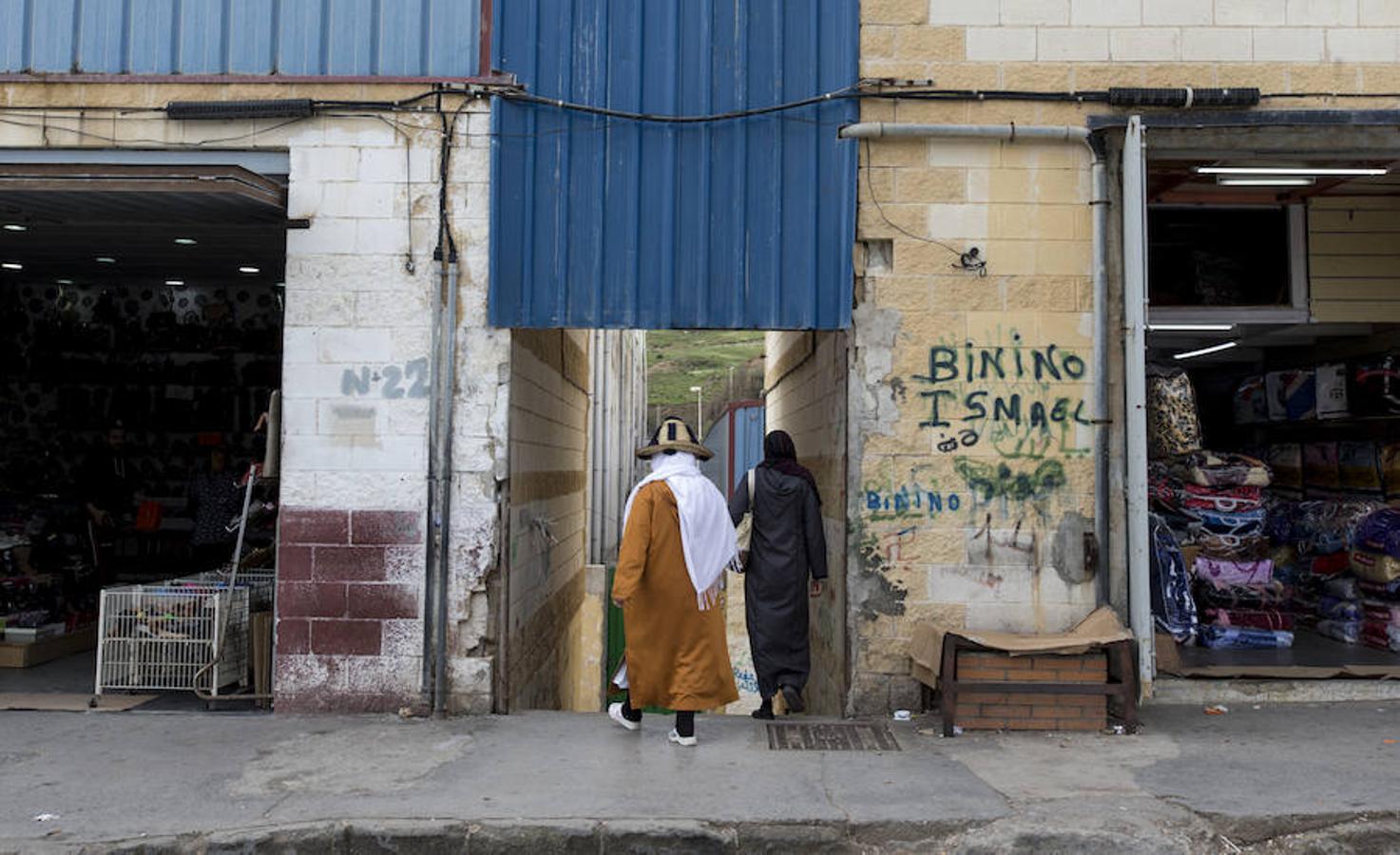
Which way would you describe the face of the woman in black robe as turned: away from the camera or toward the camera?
away from the camera

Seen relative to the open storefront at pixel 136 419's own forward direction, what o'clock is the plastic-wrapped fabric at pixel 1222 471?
The plastic-wrapped fabric is roughly at 10 o'clock from the open storefront.

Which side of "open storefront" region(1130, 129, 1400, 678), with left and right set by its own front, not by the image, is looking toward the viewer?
front

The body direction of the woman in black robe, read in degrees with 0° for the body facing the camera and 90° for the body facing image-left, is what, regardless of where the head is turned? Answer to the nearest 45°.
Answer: approximately 180°

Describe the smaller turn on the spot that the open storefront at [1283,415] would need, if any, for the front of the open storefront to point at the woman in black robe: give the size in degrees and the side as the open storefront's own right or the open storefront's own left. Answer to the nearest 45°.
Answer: approximately 45° to the open storefront's own right

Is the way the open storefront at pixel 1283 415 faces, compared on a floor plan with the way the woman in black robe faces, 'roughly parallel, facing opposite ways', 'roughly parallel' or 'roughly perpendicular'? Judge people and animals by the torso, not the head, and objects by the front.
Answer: roughly parallel, facing opposite ways

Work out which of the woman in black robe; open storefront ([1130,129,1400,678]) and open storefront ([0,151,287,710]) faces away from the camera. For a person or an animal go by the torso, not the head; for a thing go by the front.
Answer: the woman in black robe

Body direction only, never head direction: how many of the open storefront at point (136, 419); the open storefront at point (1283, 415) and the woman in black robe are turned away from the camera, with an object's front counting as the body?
1

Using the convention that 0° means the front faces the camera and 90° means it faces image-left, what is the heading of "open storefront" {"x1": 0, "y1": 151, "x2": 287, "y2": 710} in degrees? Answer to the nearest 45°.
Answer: approximately 0°

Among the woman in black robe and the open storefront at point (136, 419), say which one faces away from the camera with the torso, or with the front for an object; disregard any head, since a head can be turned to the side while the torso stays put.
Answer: the woman in black robe

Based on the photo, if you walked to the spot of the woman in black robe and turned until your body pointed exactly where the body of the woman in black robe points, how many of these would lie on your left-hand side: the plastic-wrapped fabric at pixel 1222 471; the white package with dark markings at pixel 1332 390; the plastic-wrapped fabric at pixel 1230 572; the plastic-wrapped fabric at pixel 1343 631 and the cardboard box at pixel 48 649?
1

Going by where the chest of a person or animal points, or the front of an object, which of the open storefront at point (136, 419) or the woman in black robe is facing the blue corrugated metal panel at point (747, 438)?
the woman in black robe

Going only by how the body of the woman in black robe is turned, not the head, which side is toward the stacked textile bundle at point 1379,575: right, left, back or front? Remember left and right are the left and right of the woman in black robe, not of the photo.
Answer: right

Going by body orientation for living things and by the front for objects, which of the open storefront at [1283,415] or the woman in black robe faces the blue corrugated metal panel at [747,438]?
the woman in black robe

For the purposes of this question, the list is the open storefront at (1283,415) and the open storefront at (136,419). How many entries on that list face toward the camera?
2

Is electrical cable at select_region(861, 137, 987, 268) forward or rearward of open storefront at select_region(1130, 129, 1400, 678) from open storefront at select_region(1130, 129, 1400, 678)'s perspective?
forward

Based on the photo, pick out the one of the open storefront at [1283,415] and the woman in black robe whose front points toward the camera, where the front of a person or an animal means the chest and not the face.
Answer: the open storefront

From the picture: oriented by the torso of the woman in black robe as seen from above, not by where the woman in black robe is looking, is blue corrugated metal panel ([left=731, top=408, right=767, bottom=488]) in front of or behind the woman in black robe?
in front
